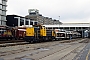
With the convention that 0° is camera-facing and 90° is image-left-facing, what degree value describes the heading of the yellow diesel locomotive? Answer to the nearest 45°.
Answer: approximately 45°
